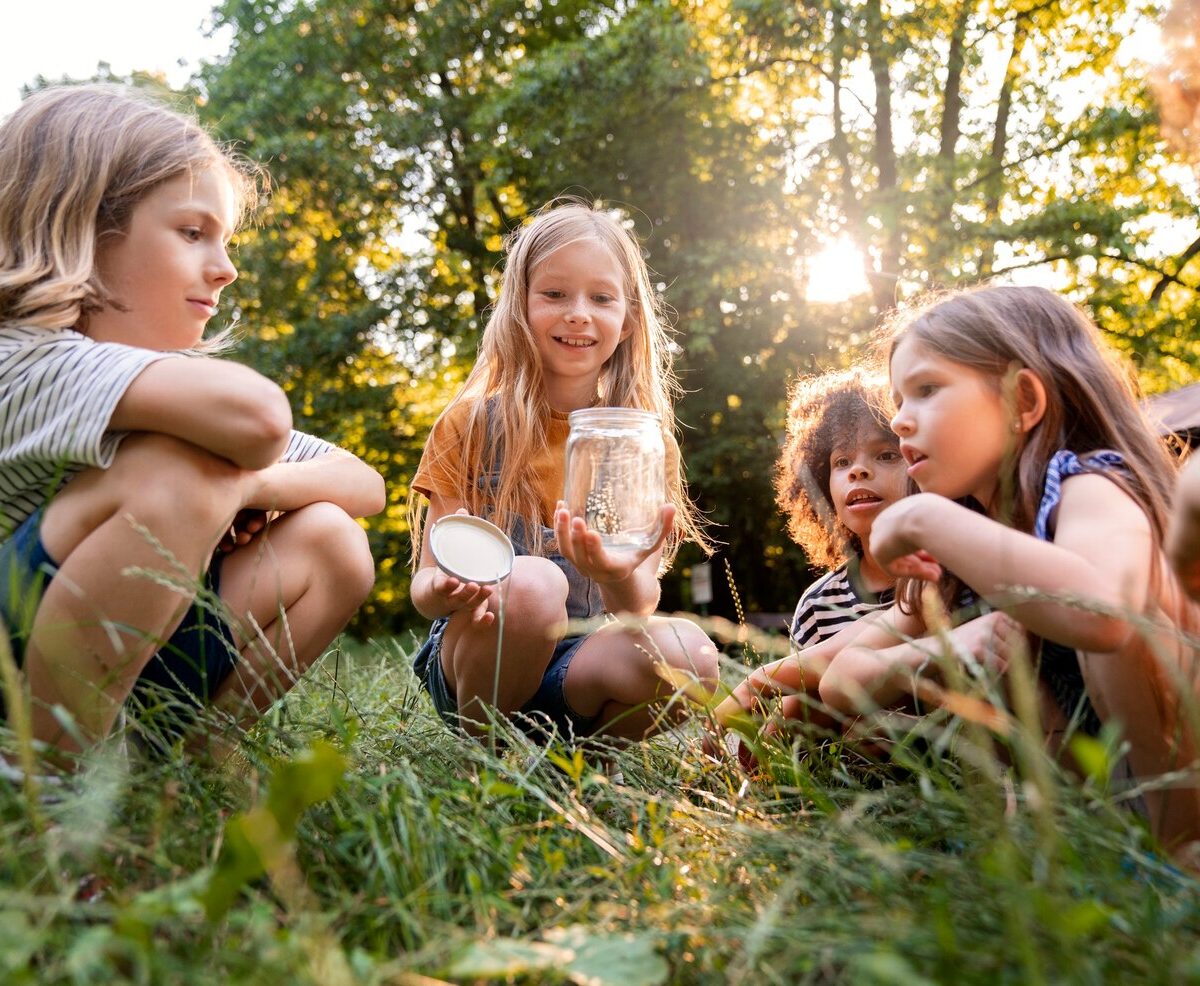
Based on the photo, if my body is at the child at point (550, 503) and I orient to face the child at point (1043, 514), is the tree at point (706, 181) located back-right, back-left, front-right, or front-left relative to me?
back-left

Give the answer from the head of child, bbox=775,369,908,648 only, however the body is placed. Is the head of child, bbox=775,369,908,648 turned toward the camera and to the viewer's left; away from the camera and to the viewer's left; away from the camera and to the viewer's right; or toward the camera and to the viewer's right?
toward the camera and to the viewer's left

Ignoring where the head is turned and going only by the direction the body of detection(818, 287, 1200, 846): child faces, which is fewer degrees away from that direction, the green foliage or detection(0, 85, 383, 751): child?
the child

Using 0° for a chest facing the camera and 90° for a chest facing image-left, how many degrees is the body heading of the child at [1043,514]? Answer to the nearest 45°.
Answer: approximately 90°

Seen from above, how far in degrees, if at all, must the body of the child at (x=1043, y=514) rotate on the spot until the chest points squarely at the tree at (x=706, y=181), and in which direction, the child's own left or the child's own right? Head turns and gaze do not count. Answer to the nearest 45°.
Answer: approximately 90° to the child's own right

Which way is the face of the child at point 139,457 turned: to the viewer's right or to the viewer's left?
to the viewer's right

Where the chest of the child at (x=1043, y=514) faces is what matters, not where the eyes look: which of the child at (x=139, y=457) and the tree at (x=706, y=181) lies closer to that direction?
the child

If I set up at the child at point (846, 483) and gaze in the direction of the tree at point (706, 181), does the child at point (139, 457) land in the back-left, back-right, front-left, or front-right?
back-left

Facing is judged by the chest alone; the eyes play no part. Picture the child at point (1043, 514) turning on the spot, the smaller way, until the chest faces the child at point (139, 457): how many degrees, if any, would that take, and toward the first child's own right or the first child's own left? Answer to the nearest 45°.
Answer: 0° — they already face them
